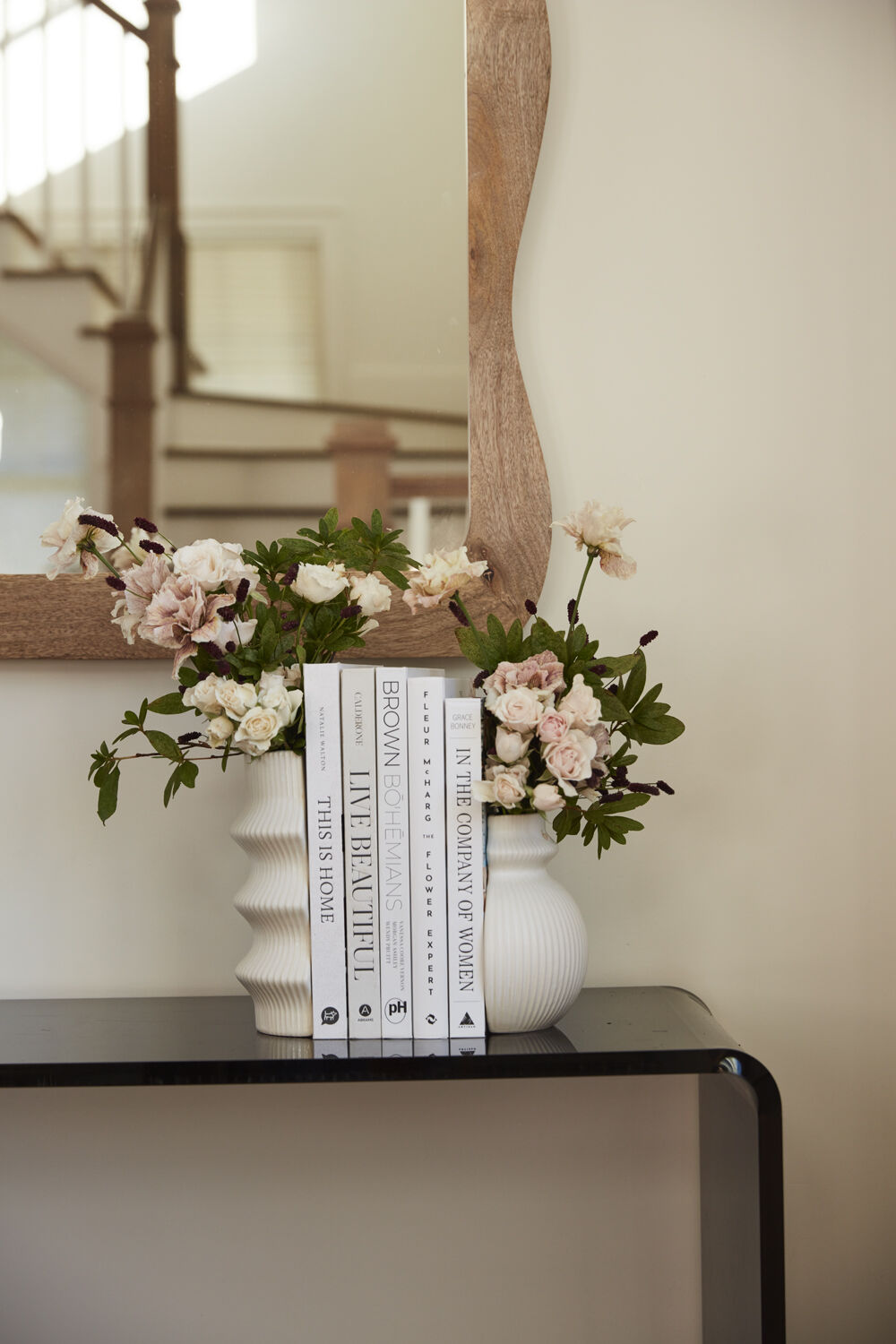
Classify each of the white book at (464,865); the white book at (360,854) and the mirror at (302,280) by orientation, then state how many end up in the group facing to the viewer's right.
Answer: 2

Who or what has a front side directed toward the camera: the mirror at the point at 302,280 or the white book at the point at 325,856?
the mirror

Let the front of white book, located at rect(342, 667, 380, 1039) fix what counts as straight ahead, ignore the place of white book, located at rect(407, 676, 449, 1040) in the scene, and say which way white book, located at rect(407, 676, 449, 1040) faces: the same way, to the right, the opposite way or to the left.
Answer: the same way

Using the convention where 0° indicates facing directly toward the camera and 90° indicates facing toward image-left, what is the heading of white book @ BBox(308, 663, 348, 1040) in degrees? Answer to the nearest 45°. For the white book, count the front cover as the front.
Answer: approximately 270°

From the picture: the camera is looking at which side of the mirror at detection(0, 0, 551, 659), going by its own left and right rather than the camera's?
front

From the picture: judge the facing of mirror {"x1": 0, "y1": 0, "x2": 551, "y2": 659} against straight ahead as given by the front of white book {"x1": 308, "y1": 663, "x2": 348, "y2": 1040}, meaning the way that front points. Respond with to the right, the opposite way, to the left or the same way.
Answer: to the right

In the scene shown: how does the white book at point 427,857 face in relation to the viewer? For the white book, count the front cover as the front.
to the viewer's right

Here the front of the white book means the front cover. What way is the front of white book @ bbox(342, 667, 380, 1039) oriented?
to the viewer's right

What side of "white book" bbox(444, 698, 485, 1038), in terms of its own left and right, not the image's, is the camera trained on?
right

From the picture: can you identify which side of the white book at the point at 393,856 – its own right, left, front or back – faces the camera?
right
